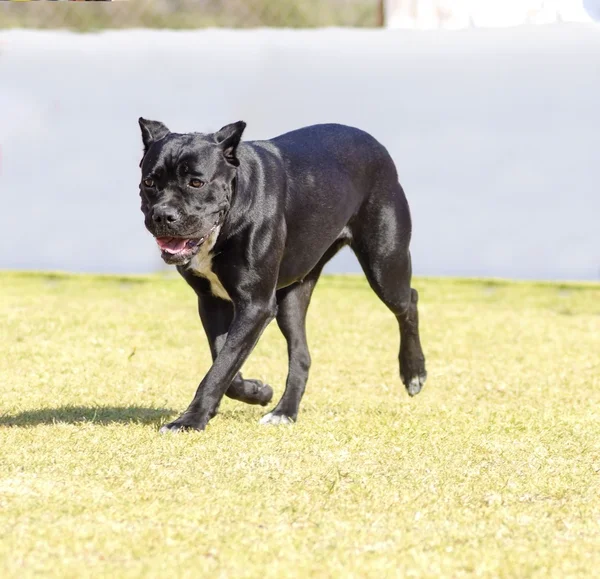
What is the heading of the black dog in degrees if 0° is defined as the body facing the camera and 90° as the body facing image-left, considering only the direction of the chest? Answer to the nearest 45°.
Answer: approximately 45°
